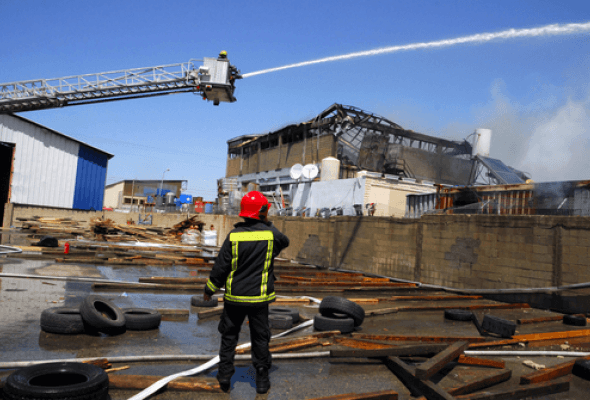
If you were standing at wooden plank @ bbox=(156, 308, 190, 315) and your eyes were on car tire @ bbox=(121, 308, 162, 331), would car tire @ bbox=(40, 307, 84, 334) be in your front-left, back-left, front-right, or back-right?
front-right

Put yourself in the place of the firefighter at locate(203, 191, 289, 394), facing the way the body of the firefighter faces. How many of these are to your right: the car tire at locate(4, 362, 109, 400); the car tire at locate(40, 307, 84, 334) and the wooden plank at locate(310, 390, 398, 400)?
1

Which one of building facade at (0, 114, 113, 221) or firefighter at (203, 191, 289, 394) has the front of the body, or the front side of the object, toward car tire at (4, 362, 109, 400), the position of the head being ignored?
the building facade

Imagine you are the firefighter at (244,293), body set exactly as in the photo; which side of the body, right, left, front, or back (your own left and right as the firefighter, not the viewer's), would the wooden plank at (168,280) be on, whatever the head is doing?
front

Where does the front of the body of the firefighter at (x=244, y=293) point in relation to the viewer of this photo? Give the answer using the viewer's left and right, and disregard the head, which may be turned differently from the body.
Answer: facing away from the viewer

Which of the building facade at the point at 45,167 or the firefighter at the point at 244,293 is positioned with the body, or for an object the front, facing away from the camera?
the firefighter

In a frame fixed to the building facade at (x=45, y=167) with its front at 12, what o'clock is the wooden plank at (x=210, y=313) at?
The wooden plank is roughly at 12 o'clock from the building facade.

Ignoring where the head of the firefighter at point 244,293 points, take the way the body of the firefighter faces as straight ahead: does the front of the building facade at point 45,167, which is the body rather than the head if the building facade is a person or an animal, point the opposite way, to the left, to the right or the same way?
the opposite way

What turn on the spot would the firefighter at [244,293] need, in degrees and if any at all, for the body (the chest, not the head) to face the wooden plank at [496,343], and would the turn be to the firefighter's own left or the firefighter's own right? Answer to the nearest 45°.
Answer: approximately 45° to the firefighter's own right

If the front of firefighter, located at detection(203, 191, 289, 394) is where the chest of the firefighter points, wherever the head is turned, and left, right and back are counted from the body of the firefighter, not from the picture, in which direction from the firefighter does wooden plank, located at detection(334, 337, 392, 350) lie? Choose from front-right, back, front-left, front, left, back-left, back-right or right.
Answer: front-right

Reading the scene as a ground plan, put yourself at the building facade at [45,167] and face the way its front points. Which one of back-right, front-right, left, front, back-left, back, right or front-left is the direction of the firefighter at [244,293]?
front

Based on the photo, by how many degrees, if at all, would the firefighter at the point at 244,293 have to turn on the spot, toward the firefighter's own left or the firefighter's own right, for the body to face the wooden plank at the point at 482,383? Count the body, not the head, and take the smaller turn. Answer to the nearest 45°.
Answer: approximately 90° to the firefighter's own right

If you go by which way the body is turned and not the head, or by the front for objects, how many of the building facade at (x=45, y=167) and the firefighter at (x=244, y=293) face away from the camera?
1

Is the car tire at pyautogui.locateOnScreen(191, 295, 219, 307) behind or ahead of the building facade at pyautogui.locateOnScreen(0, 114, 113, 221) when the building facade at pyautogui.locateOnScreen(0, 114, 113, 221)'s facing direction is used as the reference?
ahead

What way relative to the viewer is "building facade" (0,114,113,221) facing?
toward the camera

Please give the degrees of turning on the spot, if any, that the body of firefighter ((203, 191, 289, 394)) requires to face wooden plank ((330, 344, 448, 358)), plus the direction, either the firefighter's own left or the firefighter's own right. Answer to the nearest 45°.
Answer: approximately 45° to the firefighter's own right

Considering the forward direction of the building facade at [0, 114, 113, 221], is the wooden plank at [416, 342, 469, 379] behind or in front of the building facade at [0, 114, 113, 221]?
in front

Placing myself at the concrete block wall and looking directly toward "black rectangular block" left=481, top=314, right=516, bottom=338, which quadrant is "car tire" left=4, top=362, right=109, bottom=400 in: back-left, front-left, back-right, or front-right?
front-right
